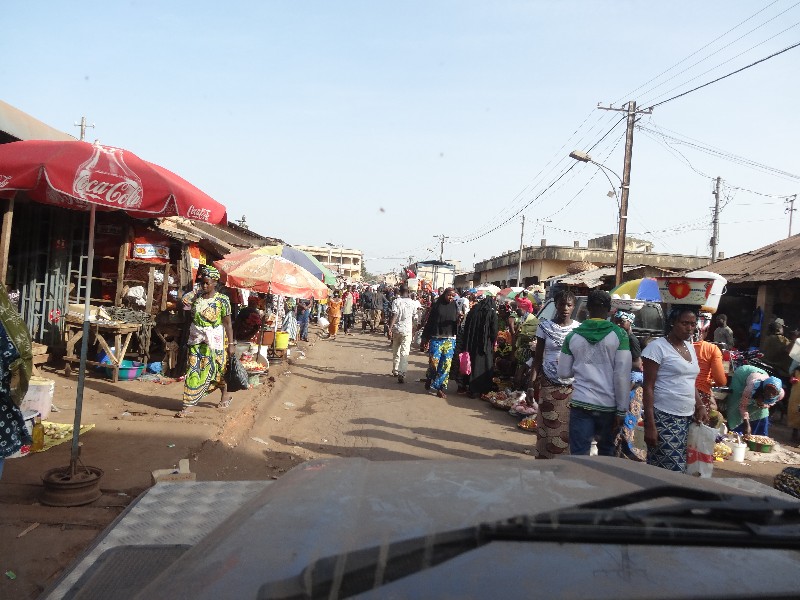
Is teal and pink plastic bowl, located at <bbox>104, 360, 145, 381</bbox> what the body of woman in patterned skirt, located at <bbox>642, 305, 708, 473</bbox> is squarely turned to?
no

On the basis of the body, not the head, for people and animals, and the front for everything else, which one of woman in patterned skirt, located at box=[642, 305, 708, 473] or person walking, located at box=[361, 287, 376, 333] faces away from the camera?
the person walking

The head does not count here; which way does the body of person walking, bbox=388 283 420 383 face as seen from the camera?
away from the camera

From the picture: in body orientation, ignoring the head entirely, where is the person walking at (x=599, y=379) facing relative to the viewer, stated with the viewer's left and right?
facing away from the viewer

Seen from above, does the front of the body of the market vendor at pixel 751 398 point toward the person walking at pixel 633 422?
no

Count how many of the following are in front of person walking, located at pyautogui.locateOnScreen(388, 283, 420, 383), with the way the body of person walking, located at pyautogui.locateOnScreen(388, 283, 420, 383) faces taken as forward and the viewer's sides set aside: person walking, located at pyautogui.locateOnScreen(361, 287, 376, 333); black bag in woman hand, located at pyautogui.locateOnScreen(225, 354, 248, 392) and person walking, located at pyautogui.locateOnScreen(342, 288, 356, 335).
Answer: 2

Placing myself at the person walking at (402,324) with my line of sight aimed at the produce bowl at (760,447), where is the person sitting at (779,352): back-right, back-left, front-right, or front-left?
front-left
